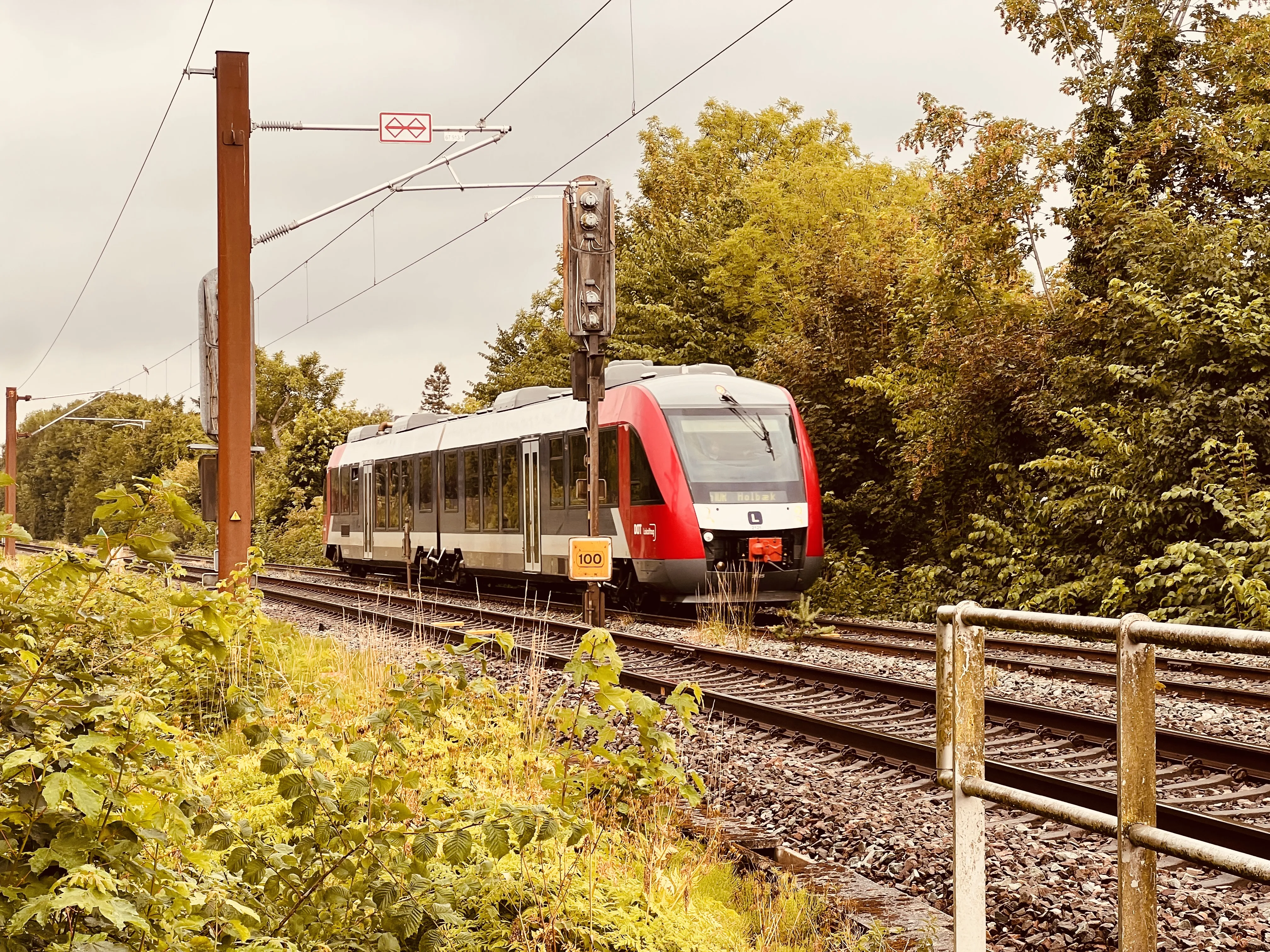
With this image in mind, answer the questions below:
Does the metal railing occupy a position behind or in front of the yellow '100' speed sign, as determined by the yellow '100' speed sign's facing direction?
in front

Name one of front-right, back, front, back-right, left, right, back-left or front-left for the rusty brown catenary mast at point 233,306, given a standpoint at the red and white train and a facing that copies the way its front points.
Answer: right

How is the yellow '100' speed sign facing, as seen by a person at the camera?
facing the viewer

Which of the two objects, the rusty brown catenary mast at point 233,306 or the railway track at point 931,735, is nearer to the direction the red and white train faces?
the railway track

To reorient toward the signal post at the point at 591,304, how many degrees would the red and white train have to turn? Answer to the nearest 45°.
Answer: approximately 45° to its right

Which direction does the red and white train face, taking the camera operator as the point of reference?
facing the viewer and to the right of the viewer

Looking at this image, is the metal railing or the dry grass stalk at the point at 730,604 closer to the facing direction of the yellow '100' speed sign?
the metal railing

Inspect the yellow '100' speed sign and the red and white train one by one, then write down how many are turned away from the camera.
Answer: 0

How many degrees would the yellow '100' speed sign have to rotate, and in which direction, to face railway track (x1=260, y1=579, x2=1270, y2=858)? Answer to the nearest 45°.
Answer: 0° — it already faces it
